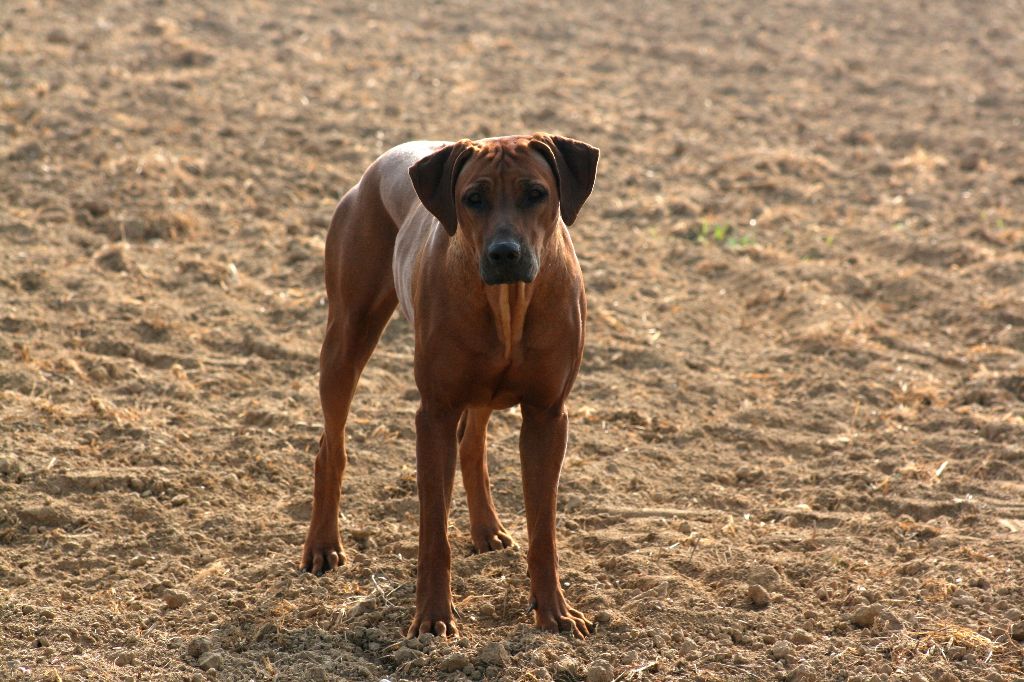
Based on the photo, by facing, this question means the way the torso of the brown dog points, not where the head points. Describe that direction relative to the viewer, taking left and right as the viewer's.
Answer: facing the viewer and to the right of the viewer

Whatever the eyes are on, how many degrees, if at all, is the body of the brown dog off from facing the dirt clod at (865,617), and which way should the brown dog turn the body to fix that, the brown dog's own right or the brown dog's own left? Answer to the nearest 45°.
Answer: approximately 45° to the brown dog's own left

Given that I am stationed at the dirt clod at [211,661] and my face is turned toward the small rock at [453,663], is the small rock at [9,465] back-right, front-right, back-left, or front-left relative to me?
back-left

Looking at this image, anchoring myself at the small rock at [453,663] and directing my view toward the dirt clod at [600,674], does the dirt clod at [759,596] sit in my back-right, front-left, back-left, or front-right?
front-left

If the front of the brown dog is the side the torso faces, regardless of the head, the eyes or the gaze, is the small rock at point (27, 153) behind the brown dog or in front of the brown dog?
behind

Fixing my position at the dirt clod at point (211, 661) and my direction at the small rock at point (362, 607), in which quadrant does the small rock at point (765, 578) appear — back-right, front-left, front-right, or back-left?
front-right
